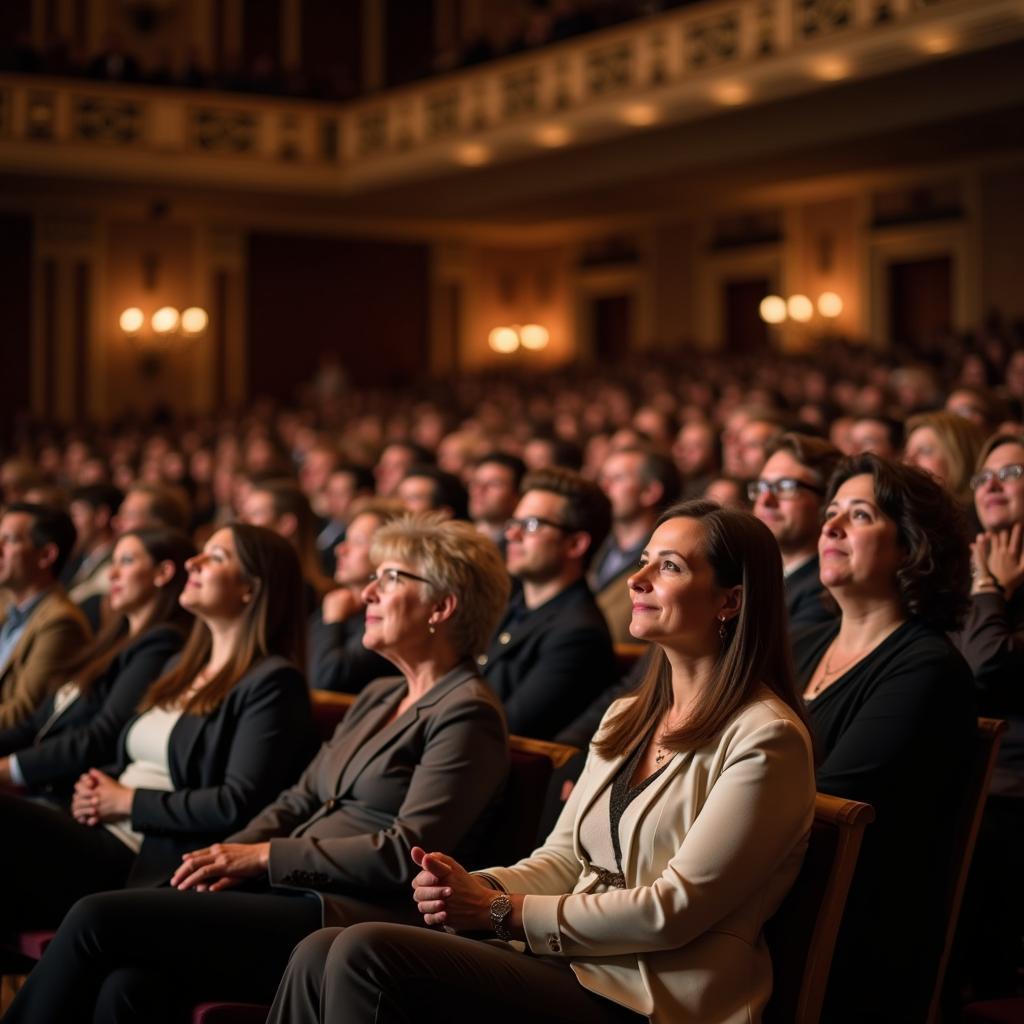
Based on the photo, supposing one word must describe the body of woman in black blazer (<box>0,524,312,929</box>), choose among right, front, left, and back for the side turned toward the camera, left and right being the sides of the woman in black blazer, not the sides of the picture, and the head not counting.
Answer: left

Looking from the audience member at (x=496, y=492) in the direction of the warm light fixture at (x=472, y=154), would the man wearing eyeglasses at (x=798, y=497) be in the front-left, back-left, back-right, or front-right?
back-right

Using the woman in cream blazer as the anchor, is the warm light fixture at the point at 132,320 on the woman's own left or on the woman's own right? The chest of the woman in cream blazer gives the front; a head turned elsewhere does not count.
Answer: on the woman's own right

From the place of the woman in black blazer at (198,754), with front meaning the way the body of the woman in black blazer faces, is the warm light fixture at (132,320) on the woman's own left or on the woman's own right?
on the woman's own right

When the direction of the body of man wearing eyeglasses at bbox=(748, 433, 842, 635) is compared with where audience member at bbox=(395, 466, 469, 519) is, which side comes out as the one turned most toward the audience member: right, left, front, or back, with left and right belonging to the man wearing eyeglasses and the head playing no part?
right

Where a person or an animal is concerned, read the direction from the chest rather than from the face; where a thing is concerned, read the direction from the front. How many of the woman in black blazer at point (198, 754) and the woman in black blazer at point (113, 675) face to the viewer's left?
2

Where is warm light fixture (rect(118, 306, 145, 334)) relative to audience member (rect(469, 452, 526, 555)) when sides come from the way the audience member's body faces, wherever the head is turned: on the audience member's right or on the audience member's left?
on the audience member's right

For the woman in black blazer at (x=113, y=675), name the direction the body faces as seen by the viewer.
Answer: to the viewer's left

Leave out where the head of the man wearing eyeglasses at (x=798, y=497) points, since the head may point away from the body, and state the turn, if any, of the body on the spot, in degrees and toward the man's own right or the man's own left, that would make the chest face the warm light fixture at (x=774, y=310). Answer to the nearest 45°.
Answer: approximately 135° to the man's own right
